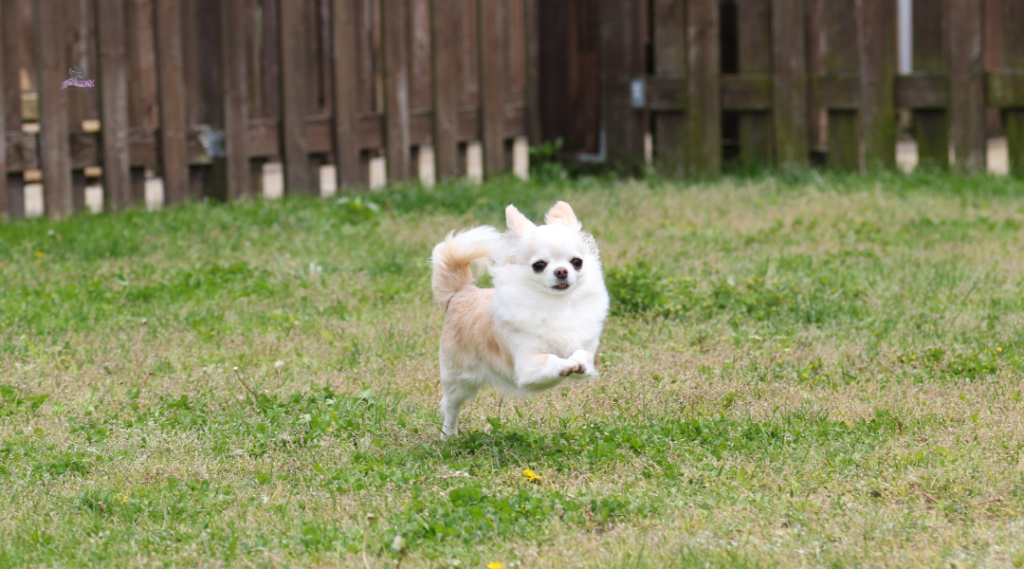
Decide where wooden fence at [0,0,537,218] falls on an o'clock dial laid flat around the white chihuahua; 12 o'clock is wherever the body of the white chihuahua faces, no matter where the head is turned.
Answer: The wooden fence is roughly at 7 o'clock from the white chihuahua.

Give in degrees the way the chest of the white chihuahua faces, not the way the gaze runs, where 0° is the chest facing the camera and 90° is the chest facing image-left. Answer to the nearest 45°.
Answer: approximately 315°
